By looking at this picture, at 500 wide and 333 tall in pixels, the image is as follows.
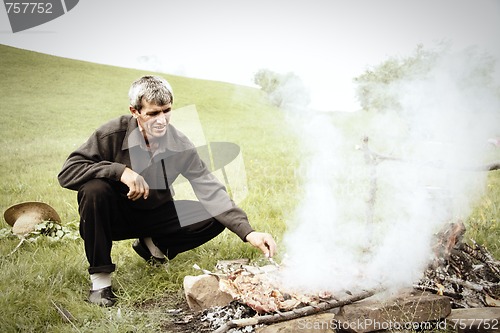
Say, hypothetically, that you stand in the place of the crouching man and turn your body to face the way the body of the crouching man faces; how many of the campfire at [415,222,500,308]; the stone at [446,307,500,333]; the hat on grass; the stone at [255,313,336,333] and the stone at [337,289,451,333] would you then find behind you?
1

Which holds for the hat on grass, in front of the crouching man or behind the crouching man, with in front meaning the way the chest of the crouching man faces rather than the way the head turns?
behind

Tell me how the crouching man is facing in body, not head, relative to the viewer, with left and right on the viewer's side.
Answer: facing the viewer and to the right of the viewer

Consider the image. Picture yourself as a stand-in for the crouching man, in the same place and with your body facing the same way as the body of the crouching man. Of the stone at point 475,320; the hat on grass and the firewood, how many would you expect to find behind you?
1

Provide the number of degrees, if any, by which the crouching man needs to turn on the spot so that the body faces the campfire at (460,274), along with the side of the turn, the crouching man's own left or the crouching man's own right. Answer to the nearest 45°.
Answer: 0° — they already face it

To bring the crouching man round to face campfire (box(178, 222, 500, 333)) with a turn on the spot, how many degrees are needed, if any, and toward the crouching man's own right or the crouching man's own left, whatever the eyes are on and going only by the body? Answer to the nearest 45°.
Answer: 0° — they already face it

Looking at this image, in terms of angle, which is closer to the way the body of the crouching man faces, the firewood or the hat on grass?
the firewood

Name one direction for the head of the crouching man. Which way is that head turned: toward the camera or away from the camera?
toward the camera

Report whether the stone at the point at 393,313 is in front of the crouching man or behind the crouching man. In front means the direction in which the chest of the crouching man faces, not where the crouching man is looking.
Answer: in front

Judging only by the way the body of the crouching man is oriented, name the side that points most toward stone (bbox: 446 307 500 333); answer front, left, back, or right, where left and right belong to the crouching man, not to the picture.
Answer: front

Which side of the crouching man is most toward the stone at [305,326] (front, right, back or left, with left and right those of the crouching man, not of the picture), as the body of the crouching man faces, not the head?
front
